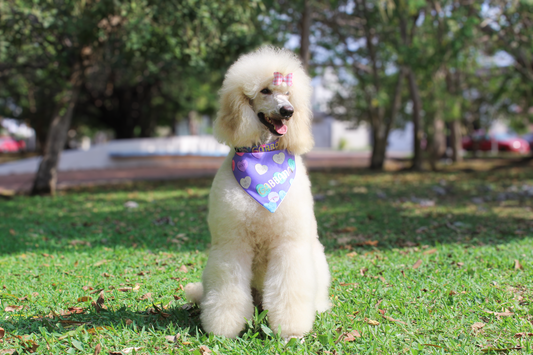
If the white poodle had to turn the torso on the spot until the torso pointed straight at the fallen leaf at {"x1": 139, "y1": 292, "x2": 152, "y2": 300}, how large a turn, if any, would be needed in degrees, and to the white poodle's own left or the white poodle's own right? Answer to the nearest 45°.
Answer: approximately 135° to the white poodle's own right

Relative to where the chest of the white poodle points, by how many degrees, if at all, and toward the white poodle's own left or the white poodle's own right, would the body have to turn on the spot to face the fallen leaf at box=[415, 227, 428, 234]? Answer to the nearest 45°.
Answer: approximately 135° to the white poodle's own left

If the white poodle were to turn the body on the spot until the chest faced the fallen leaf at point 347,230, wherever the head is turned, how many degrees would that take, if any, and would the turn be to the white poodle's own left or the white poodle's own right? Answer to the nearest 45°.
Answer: approximately 180°

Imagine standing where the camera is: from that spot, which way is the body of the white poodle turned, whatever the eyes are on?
toward the camera

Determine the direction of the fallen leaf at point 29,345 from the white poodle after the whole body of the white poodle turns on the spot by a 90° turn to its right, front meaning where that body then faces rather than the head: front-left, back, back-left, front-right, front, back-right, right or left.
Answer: front

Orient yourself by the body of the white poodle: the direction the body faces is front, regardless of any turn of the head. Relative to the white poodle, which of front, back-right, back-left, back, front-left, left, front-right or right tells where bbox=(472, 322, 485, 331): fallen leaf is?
left
